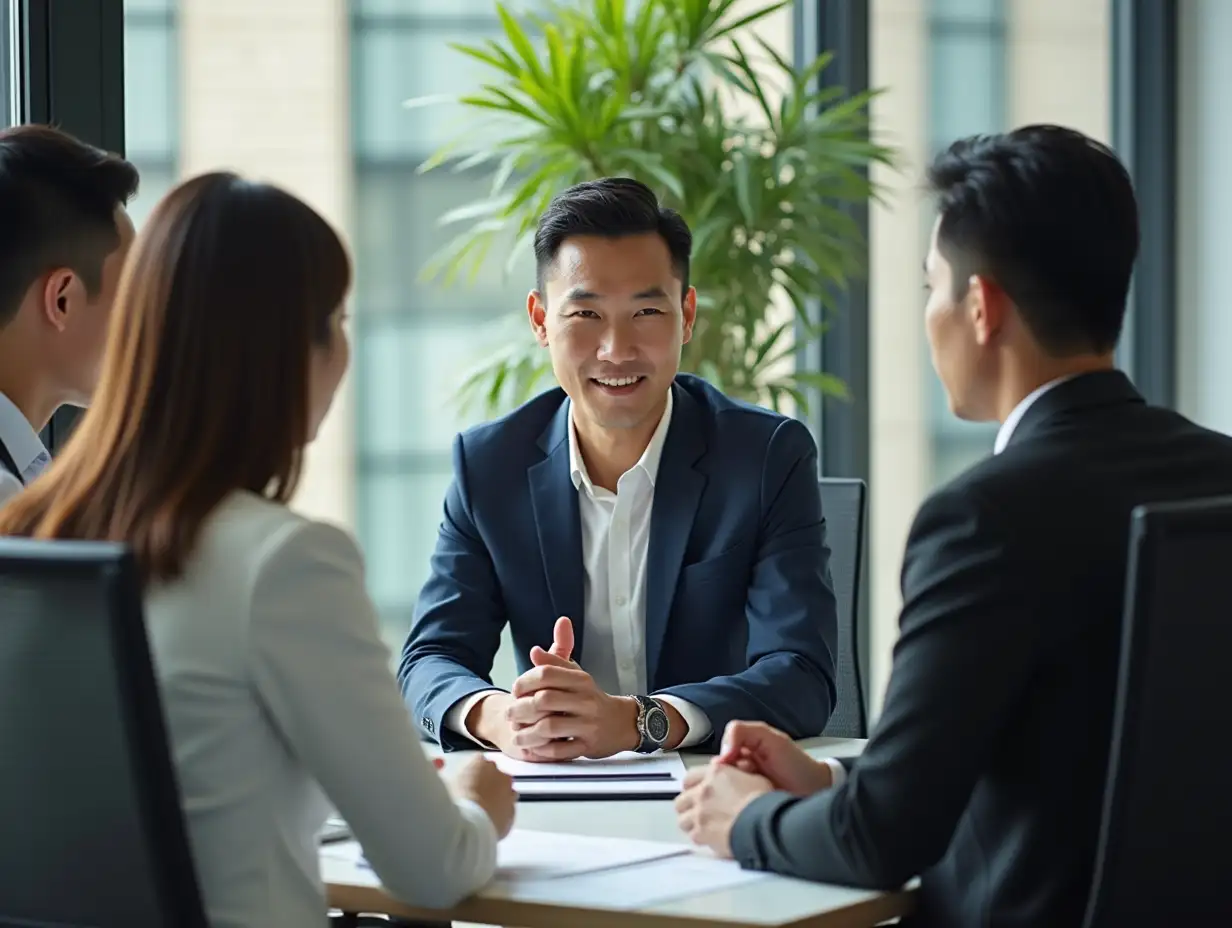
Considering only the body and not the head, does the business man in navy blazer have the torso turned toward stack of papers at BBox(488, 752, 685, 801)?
yes

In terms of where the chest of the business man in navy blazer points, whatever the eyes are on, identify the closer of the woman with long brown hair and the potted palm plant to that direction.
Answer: the woman with long brown hair

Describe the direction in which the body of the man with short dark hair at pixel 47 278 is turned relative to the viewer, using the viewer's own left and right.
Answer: facing away from the viewer and to the right of the viewer

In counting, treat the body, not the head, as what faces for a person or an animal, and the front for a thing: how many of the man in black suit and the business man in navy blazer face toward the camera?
1

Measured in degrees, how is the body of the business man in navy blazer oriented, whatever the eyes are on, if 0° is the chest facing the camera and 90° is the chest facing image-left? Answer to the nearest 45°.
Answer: approximately 0°

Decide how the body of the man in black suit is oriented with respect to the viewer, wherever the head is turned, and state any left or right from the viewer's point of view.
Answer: facing away from the viewer and to the left of the viewer

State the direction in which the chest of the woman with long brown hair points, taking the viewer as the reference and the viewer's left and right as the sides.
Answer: facing away from the viewer and to the right of the viewer

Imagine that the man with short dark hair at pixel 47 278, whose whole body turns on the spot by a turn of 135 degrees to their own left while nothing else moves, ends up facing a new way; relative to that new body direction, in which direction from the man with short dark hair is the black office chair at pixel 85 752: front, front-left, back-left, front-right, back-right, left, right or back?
left

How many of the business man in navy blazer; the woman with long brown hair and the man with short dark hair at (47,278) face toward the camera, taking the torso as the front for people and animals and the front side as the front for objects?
1

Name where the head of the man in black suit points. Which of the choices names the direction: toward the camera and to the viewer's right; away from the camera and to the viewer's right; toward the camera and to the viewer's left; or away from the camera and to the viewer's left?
away from the camera and to the viewer's left

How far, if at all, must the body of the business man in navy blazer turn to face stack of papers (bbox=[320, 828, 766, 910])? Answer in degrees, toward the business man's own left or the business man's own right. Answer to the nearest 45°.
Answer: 0° — they already face it
